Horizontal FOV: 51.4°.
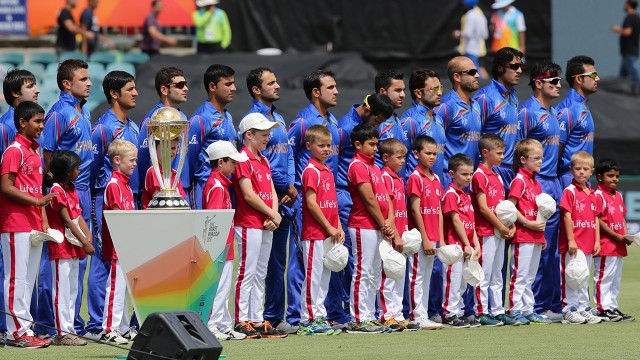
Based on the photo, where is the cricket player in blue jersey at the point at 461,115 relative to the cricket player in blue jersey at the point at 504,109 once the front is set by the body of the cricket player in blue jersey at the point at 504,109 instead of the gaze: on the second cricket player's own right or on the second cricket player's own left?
on the second cricket player's own right

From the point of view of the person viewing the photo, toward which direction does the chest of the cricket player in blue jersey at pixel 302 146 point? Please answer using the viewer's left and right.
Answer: facing the viewer and to the right of the viewer

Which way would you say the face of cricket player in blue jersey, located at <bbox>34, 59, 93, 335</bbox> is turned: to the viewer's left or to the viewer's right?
to the viewer's right

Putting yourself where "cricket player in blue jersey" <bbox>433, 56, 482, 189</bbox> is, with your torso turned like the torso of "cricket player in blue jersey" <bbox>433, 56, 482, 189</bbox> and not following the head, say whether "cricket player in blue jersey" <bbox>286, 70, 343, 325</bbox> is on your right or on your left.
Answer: on your right

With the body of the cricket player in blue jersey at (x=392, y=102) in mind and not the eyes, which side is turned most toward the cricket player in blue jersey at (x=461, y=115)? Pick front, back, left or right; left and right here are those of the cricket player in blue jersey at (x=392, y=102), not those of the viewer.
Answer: left

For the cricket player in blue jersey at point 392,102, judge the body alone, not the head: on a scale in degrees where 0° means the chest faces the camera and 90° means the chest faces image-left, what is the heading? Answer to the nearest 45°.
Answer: approximately 315°

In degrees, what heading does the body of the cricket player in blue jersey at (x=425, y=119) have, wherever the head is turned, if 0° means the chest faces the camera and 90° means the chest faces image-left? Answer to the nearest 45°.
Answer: approximately 315°
